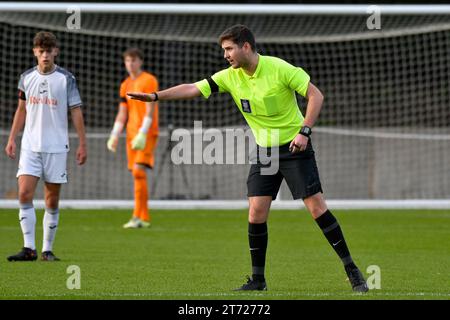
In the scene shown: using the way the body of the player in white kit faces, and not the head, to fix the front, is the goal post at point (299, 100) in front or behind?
behind

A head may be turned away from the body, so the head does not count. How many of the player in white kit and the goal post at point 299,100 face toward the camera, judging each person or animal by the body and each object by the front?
2

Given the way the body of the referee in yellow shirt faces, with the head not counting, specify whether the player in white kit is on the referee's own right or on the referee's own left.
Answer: on the referee's own right

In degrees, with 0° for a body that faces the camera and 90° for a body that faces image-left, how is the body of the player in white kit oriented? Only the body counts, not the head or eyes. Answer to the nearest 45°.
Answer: approximately 0°

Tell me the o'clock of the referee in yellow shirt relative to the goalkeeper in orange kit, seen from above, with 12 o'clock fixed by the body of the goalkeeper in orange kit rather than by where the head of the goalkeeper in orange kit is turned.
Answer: The referee in yellow shirt is roughly at 10 o'clock from the goalkeeper in orange kit.

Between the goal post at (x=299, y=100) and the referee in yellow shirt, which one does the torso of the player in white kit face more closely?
the referee in yellow shirt

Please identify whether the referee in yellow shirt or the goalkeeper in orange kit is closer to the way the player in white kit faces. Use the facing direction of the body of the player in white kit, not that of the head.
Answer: the referee in yellow shirt
